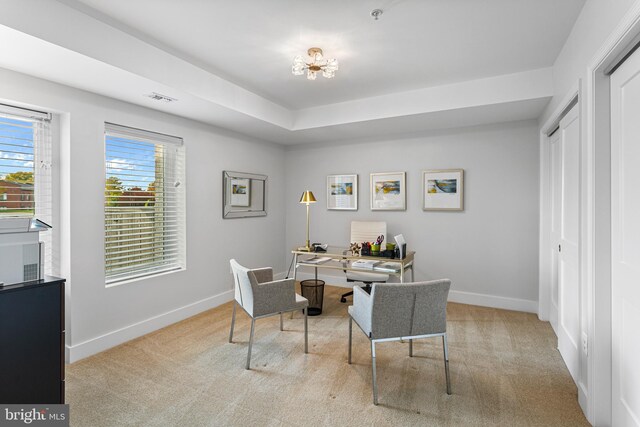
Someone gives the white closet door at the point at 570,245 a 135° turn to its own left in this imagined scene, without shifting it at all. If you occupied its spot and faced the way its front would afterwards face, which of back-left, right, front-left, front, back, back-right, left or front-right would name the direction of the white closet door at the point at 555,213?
back-left

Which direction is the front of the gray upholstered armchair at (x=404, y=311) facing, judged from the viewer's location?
facing away from the viewer and to the left of the viewer

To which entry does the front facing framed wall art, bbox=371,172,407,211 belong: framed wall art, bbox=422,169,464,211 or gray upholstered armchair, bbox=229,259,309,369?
the gray upholstered armchair

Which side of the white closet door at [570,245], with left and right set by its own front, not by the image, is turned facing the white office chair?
front

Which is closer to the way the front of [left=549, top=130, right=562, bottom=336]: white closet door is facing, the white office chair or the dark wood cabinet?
the white office chair

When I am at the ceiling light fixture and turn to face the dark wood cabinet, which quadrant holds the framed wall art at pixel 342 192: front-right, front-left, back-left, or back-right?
back-right

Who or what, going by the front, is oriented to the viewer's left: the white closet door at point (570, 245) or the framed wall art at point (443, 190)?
the white closet door

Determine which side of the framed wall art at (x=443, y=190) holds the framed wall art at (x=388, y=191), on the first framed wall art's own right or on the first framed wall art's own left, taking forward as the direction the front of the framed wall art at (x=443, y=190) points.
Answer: on the first framed wall art's own right

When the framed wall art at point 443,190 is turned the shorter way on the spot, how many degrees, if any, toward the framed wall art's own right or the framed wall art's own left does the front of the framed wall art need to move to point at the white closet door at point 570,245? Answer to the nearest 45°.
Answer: approximately 45° to the framed wall art's own left

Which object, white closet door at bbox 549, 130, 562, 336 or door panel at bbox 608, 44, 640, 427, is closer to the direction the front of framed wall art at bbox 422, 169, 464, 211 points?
the door panel

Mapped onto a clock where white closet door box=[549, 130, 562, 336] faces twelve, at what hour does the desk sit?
The desk is roughly at 11 o'clock from the white closet door.

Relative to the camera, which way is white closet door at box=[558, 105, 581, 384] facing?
to the viewer's left
